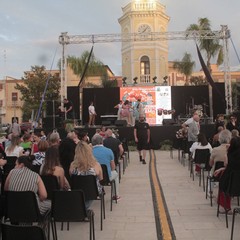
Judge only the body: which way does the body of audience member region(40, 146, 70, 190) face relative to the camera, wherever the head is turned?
away from the camera

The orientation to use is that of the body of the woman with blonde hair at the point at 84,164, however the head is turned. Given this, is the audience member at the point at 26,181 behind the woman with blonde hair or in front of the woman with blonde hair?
behind

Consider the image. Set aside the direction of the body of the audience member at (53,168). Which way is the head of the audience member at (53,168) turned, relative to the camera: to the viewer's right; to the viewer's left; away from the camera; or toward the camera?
away from the camera

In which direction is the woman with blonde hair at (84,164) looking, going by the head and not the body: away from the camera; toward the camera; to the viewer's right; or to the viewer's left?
away from the camera

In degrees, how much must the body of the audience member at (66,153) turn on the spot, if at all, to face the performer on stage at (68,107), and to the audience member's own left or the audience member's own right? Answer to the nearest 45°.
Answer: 0° — they already face them

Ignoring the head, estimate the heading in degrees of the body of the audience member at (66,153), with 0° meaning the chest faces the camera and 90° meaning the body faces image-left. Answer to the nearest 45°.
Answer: approximately 180°

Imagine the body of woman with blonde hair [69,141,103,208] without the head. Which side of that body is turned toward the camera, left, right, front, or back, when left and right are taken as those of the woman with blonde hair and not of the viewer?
back
